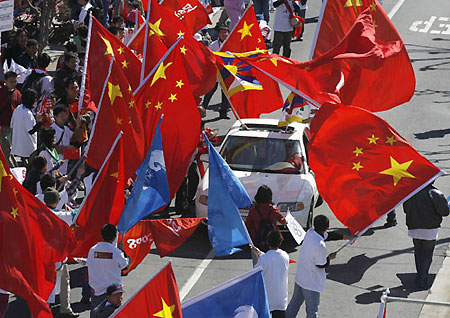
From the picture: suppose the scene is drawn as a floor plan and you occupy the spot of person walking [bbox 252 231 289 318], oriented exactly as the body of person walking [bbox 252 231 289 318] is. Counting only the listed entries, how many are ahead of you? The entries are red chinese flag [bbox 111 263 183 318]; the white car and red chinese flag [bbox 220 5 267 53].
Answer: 2

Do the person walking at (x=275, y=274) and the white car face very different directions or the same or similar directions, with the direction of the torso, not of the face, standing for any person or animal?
very different directions

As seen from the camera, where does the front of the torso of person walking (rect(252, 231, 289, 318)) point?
away from the camera

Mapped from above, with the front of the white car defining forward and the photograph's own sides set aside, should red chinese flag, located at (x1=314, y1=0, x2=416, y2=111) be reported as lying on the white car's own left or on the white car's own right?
on the white car's own left

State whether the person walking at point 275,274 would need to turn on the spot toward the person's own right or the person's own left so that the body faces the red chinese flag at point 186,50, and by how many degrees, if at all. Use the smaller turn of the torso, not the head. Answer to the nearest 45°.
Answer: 0° — they already face it

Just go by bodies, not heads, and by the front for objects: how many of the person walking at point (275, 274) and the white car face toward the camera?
1

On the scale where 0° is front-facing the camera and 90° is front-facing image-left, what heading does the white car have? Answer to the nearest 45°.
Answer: approximately 0°

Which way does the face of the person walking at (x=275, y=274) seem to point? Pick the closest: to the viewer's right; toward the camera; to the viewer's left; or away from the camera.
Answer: away from the camera

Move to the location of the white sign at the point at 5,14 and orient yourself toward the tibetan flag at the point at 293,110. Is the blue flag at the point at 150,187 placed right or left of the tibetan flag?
right

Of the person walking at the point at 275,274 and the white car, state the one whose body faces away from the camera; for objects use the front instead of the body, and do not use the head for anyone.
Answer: the person walking

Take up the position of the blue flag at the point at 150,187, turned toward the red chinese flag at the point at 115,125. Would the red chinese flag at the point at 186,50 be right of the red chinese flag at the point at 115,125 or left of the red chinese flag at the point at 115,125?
right

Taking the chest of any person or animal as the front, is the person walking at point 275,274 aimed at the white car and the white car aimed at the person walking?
yes

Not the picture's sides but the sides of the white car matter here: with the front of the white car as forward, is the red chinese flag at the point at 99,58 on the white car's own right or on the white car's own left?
on the white car's own right
